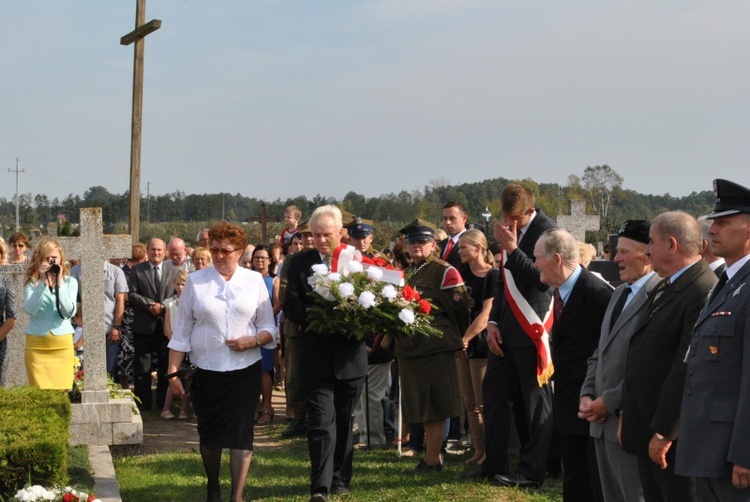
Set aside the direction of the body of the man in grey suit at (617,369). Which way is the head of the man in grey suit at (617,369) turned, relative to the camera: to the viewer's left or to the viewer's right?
to the viewer's left

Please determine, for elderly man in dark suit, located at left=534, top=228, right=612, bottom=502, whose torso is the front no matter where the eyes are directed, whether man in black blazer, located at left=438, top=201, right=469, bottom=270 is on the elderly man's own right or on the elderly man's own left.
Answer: on the elderly man's own right

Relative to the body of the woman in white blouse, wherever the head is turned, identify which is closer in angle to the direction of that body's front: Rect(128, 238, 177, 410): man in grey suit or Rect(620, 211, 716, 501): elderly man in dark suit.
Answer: the elderly man in dark suit

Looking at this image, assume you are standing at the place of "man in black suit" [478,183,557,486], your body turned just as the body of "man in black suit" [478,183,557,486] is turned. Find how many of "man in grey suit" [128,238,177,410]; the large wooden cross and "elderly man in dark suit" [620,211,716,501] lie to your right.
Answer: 2

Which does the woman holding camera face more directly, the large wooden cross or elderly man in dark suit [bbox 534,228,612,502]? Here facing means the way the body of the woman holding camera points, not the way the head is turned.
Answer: the elderly man in dark suit

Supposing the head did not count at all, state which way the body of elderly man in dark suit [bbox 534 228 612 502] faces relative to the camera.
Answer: to the viewer's left

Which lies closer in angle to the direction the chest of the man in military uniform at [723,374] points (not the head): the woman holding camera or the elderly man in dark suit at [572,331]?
the woman holding camera

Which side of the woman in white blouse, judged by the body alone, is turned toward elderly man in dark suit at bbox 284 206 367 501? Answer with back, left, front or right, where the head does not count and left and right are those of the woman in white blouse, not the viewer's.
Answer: left
